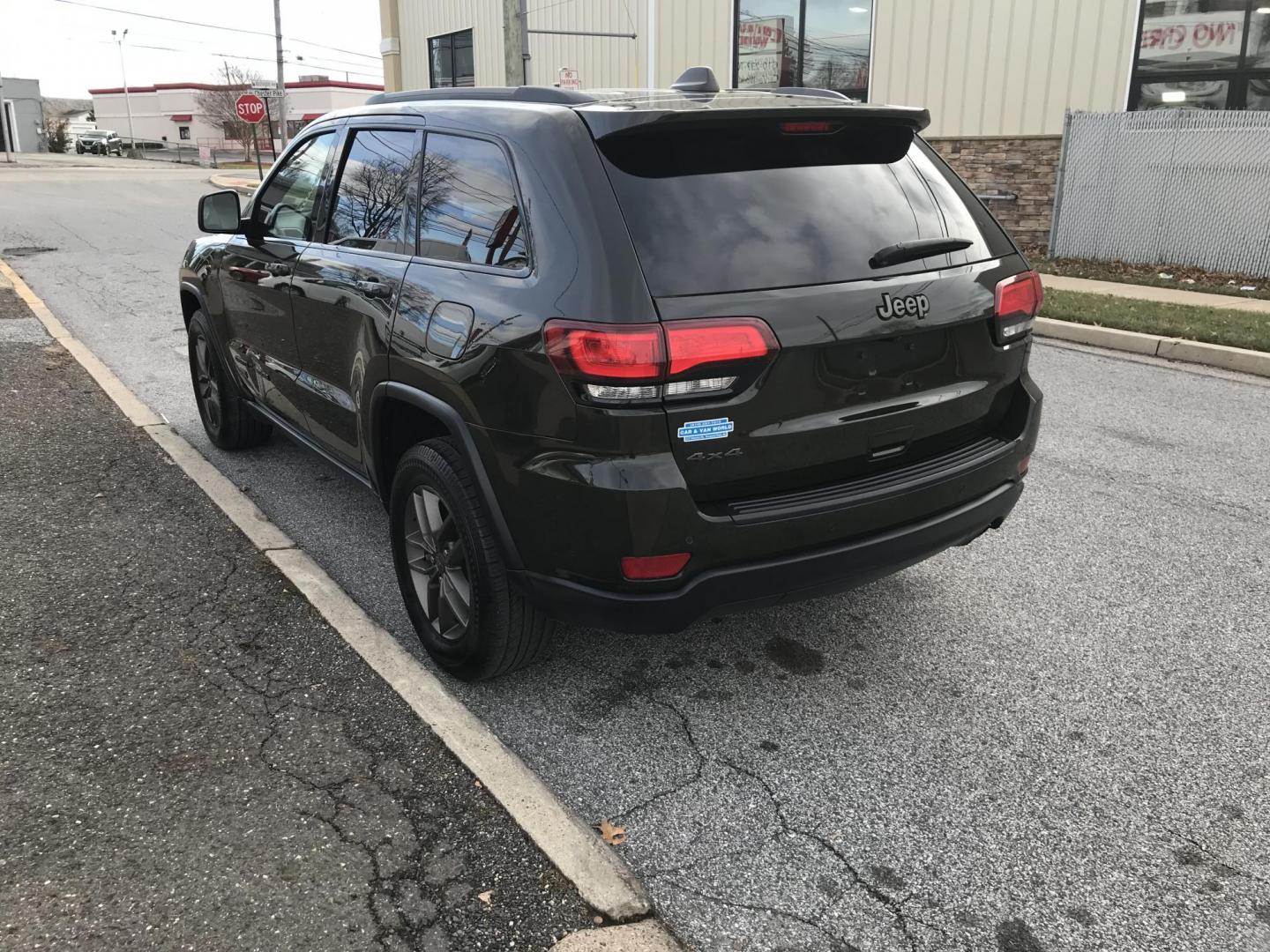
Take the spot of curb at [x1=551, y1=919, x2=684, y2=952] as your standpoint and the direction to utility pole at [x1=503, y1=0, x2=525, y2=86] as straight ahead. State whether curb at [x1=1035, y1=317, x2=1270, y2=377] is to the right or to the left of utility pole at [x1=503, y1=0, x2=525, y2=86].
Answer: right

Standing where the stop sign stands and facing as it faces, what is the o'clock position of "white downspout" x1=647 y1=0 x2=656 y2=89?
The white downspout is roughly at 11 o'clock from the stop sign.

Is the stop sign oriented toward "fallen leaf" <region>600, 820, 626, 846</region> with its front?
yes

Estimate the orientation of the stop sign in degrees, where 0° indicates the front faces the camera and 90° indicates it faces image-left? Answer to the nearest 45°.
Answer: approximately 0°

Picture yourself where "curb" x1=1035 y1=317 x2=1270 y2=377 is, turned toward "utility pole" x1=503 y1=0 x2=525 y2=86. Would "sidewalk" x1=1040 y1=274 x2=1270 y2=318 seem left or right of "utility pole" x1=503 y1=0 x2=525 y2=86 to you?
right

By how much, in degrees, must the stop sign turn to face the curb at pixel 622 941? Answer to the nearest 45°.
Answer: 0° — it already faces it

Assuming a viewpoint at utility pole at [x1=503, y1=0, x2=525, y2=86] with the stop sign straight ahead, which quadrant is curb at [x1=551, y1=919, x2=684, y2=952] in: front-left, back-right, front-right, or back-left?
back-left

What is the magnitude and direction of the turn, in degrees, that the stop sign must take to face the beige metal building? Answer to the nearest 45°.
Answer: approximately 45° to its left

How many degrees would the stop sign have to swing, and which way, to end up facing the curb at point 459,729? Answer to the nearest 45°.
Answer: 0° — it already faces it
